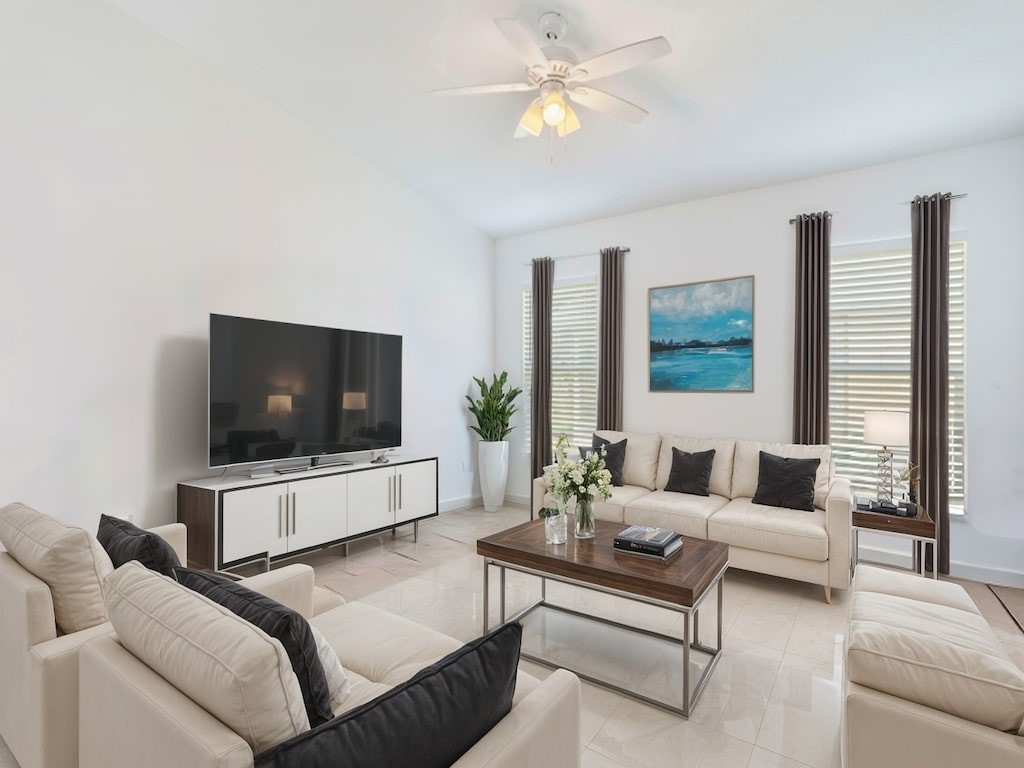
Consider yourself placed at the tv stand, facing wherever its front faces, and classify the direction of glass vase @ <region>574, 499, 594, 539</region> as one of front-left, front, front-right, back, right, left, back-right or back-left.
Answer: front

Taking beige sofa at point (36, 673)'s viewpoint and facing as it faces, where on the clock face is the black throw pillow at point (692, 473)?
The black throw pillow is roughly at 1 o'clock from the beige sofa.

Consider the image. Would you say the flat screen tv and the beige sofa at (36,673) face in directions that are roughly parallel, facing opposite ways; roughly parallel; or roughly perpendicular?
roughly perpendicular

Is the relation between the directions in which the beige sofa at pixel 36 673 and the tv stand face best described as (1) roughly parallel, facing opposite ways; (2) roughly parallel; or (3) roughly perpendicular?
roughly perpendicular

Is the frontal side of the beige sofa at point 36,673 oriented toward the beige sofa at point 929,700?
no

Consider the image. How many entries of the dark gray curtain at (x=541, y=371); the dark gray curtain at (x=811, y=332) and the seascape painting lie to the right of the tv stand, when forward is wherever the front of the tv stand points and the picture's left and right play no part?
0

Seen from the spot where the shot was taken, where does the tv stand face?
facing the viewer and to the right of the viewer

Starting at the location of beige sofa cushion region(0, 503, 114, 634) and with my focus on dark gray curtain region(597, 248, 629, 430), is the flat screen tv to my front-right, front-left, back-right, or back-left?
front-left

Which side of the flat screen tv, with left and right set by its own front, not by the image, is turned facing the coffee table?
front

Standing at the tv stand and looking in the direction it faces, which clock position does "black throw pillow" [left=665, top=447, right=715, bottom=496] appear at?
The black throw pillow is roughly at 11 o'clock from the tv stand.

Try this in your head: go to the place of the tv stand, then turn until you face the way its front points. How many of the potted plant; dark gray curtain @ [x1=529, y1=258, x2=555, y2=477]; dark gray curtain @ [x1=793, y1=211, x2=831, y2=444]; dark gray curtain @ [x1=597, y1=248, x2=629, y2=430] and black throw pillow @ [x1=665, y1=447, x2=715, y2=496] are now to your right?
0

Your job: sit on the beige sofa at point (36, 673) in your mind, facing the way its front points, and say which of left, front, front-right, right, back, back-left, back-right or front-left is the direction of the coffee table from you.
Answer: front-right

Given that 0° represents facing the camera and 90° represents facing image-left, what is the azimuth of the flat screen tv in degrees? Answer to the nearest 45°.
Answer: approximately 315°

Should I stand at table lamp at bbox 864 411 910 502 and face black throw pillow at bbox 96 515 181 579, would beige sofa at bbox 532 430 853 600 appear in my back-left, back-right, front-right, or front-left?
front-right

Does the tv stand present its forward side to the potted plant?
no

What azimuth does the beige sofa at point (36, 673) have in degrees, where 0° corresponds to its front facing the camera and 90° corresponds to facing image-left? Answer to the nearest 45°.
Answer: approximately 225°

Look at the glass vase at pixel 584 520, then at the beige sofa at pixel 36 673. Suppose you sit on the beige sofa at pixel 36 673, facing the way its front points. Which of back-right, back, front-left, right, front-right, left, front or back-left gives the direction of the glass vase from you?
front-right

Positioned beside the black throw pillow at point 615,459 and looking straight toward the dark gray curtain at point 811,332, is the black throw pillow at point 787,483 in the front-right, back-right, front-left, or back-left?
front-right

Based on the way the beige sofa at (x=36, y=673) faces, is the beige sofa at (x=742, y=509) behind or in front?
in front

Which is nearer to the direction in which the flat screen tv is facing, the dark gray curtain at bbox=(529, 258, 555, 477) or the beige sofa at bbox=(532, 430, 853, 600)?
the beige sofa

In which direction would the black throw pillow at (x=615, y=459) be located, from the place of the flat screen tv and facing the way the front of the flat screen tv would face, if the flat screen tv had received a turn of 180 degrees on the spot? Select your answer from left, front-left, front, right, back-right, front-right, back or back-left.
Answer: back-right

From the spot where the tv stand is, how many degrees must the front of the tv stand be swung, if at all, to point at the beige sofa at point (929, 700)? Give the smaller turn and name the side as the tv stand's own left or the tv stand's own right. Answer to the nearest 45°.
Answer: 0° — it already faces it
